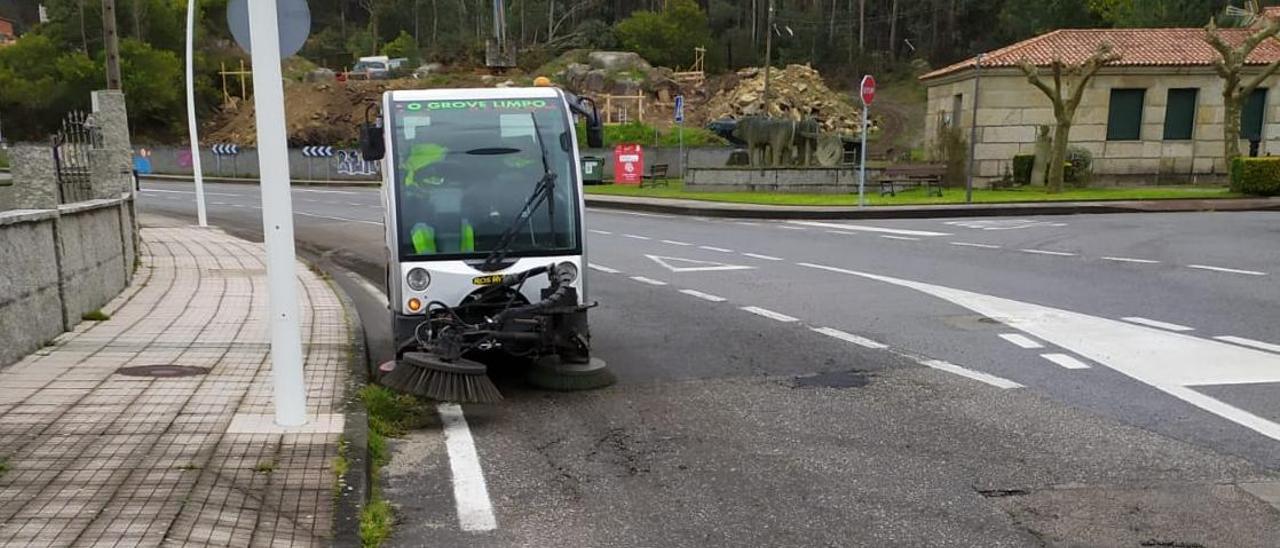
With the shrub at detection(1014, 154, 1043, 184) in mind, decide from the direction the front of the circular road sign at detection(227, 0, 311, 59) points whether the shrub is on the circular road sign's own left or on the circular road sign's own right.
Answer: on the circular road sign's own right

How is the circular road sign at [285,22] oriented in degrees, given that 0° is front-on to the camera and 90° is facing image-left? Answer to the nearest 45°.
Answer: approximately 180°

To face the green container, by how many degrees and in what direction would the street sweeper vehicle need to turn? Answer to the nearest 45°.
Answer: approximately 180°

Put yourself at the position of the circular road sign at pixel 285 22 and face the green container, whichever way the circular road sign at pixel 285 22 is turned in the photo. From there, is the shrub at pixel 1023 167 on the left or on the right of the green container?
right

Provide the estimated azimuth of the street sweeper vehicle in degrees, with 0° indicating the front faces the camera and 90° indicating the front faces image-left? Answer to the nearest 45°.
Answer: approximately 0°

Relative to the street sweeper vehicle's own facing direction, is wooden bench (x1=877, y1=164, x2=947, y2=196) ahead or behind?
behind

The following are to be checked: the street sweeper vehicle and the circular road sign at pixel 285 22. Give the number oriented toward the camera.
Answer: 1

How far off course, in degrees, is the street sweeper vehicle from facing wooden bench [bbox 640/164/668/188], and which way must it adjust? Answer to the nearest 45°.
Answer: approximately 180°

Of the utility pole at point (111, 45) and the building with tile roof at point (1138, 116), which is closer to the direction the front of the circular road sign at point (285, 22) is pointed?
the utility pole

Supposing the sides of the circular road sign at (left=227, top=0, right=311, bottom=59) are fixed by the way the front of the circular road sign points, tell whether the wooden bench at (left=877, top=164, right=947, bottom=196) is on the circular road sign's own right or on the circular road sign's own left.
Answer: on the circular road sign's own right

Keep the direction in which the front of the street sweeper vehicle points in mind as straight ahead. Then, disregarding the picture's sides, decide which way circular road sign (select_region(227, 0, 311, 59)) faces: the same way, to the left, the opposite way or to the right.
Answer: the opposite way

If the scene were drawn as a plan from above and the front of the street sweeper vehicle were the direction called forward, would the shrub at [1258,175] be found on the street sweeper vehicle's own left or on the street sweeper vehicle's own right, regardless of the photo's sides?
on the street sweeper vehicle's own left
